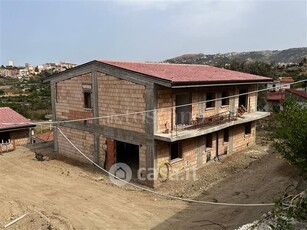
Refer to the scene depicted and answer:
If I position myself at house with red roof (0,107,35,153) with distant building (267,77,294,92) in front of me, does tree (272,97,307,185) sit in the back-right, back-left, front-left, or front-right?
front-right

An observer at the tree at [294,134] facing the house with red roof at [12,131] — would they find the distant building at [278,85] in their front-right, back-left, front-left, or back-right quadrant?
front-right
